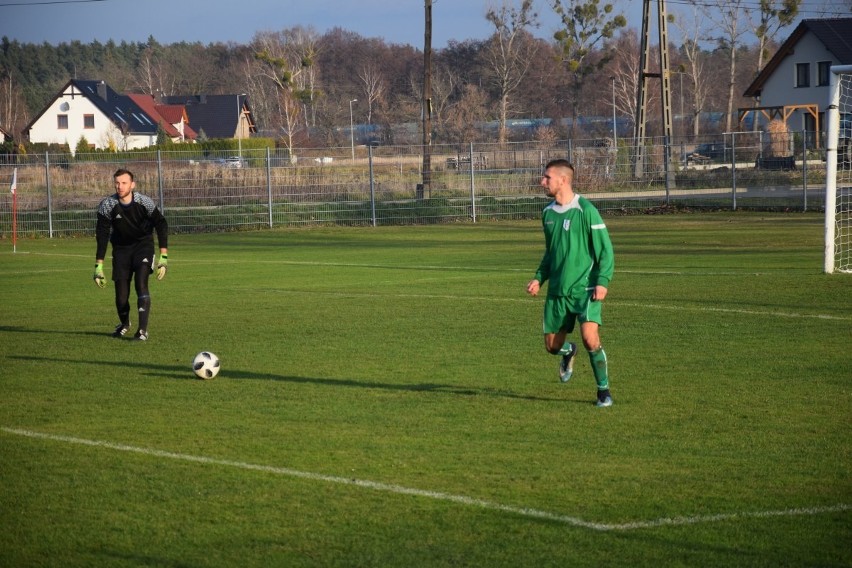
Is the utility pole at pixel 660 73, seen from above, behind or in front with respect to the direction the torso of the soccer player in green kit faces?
behind

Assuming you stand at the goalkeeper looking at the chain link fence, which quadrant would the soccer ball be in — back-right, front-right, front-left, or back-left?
back-right

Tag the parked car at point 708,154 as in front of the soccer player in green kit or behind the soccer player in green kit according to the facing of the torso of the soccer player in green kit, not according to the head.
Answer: behind

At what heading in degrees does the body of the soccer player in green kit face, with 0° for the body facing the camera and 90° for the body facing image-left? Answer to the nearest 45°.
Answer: approximately 45°

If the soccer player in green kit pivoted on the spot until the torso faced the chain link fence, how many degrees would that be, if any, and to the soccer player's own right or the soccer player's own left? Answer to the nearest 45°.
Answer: approximately 135° to the soccer player's own right

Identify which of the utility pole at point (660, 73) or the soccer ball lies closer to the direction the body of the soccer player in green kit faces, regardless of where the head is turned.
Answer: the soccer ball

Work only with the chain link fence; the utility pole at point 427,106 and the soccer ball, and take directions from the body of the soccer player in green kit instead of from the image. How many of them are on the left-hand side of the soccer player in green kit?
0

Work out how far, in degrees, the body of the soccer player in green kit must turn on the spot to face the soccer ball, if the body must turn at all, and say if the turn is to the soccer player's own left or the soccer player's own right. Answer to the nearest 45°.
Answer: approximately 45° to the soccer player's own right

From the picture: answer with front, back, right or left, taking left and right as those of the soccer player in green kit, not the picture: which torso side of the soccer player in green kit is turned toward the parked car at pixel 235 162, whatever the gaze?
right

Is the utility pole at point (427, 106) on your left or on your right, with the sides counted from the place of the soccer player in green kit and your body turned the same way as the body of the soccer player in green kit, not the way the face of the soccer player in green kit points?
on your right

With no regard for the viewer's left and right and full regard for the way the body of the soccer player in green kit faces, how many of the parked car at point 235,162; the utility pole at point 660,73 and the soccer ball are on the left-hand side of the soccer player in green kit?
0

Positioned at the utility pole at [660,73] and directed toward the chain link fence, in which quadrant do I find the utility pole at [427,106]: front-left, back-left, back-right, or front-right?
front-right

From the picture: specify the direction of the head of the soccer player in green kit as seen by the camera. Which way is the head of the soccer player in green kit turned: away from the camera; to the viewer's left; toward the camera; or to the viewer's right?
to the viewer's left
